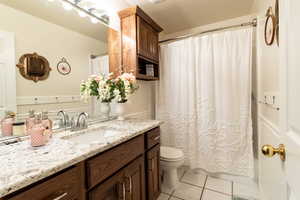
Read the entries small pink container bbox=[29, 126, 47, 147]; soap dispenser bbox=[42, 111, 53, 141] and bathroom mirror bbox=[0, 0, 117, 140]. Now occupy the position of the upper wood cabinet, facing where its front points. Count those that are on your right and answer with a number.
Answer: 3

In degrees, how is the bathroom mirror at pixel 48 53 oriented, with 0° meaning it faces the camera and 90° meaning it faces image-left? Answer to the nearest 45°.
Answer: approximately 315°

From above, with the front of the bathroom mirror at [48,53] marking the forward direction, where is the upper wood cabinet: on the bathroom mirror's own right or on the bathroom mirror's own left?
on the bathroom mirror's own left

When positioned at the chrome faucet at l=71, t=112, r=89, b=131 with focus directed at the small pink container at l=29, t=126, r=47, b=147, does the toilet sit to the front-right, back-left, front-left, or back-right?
back-left

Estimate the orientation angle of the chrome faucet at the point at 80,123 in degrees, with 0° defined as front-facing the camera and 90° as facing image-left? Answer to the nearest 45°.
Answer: approximately 315°

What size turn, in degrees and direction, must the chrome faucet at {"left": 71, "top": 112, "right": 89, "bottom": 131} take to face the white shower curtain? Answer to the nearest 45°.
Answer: approximately 45° to its left
